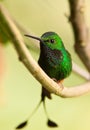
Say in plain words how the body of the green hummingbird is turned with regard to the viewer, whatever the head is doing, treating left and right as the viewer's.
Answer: facing the viewer and to the left of the viewer
